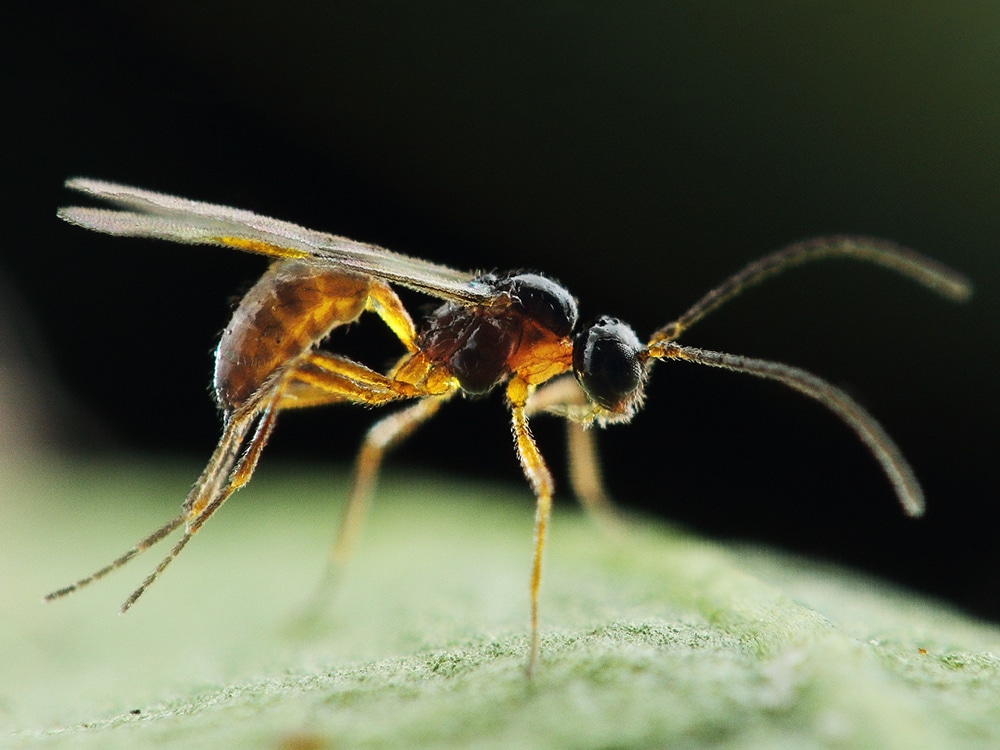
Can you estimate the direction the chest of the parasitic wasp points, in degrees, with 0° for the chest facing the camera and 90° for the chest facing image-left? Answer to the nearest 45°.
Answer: approximately 270°
